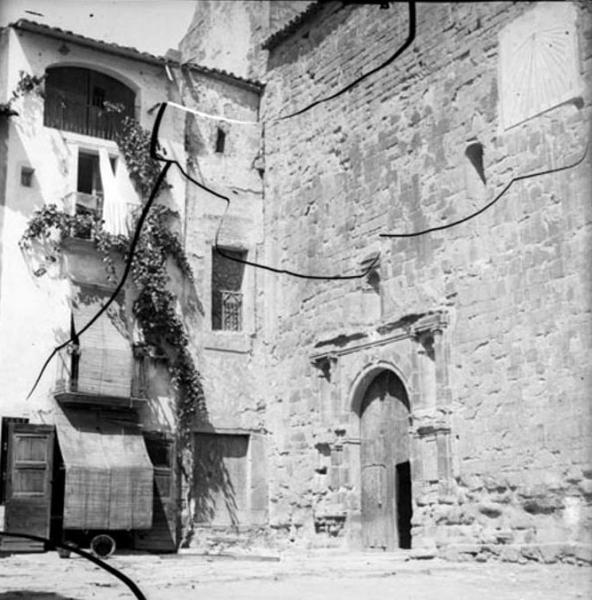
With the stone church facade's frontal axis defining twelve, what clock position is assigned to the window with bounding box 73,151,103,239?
The window is roughly at 2 o'clock from the stone church facade.

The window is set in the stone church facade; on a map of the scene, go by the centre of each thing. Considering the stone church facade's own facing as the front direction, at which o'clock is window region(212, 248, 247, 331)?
The window is roughly at 3 o'clock from the stone church facade.

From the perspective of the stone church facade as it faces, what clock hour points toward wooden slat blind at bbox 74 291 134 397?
The wooden slat blind is roughly at 2 o'clock from the stone church facade.

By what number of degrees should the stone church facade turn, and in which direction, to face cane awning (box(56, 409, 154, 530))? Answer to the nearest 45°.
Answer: approximately 45° to its right

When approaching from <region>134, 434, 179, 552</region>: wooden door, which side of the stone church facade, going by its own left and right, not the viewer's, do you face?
right

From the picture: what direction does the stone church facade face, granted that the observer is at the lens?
facing the viewer and to the left of the viewer

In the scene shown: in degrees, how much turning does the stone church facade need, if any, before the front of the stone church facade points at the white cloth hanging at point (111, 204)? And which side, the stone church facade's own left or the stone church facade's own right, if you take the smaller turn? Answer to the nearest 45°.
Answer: approximately 45° to the stone church facade's own right
